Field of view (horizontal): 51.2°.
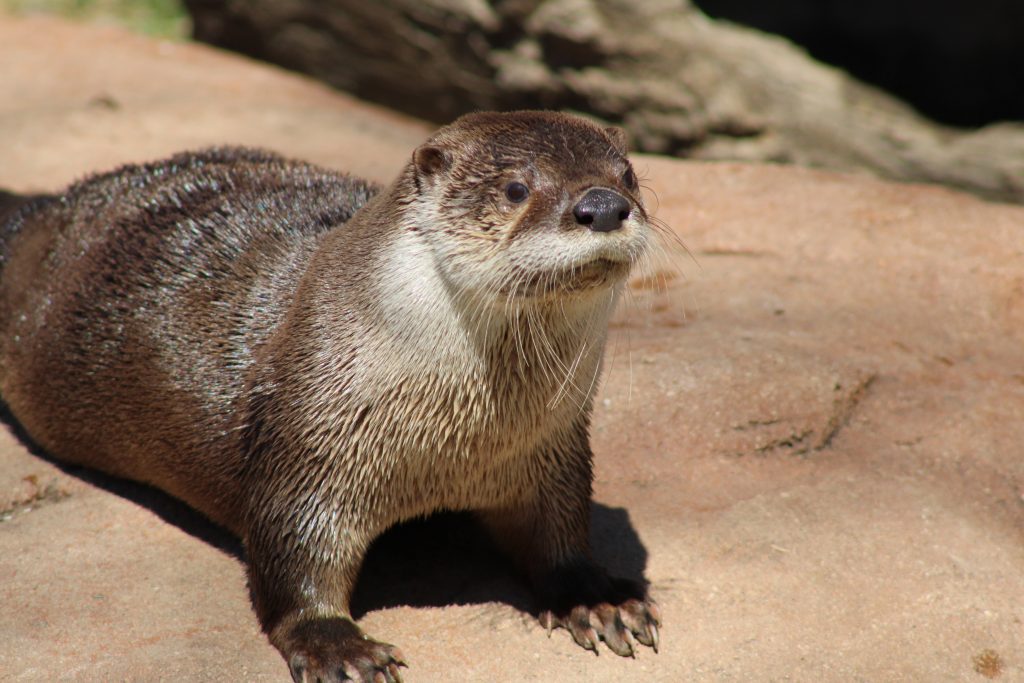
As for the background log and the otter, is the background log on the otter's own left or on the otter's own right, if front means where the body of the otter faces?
on the otter's own left

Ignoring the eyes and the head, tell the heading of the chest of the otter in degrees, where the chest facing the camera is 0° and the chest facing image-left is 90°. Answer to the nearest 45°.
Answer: approximately 315°
